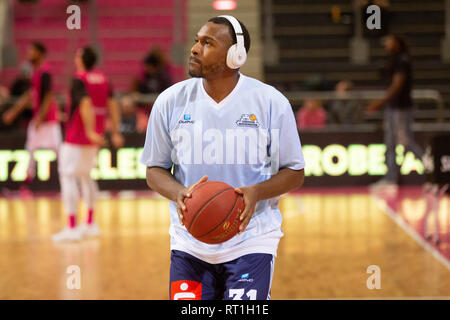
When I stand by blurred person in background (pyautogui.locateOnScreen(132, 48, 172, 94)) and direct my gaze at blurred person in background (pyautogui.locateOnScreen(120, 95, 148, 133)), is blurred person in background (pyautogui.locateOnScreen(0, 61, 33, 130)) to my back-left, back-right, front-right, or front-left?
front-right

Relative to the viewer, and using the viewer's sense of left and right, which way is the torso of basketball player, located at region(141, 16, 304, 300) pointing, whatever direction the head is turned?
facing the viewer

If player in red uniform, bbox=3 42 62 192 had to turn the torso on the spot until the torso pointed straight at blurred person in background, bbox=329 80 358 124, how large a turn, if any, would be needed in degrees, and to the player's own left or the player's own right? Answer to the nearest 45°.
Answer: approximately 180°

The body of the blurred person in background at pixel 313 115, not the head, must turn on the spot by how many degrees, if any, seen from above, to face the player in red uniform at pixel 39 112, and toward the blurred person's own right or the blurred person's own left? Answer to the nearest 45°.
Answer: approximately 45° to the blurred person's own right

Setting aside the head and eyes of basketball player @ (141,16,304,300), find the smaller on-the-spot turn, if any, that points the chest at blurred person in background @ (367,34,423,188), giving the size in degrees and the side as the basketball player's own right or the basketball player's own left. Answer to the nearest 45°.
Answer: approximately 180°

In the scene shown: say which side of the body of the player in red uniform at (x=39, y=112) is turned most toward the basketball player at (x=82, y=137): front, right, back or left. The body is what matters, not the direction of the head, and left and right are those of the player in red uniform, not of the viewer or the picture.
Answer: left

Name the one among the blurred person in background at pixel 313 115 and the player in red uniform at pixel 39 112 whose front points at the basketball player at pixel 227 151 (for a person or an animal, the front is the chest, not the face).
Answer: the blurred person in background

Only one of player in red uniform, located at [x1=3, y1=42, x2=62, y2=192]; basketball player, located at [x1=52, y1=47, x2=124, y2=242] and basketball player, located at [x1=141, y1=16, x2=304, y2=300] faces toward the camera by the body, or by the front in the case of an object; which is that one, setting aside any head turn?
basketball player, located at [x1=141, y1=16, x2=304, y2=300]

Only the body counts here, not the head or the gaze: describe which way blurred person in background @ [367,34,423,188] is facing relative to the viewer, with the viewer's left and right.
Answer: facing to the left of the viewer

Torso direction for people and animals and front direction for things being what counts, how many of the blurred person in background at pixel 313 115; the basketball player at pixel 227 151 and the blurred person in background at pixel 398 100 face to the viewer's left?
1

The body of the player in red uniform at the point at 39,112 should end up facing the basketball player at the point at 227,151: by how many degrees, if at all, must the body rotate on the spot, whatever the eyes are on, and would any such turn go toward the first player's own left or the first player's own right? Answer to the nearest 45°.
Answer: approximately 90° to the first player's own left

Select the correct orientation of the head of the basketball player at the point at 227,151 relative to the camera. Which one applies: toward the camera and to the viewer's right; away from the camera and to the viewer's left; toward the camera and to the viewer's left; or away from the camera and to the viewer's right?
toward the camera and to the viewer's left

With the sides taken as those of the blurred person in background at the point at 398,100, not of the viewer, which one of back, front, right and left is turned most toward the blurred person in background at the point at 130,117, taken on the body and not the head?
front
